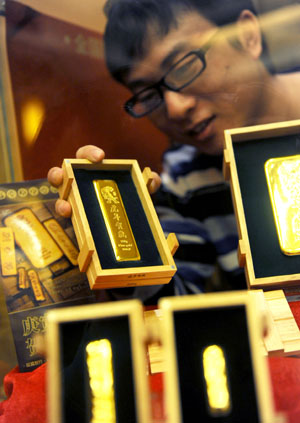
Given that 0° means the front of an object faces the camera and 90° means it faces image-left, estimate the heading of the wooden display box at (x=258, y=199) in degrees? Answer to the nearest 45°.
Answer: approximately 0°

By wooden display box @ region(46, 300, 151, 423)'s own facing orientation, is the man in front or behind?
behind

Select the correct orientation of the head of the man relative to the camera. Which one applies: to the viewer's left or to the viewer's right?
to the viewer's left

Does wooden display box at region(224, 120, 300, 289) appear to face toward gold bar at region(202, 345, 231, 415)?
yes

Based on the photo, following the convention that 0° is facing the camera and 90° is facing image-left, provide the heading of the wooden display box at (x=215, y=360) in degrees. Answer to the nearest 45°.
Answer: approximately 0°
